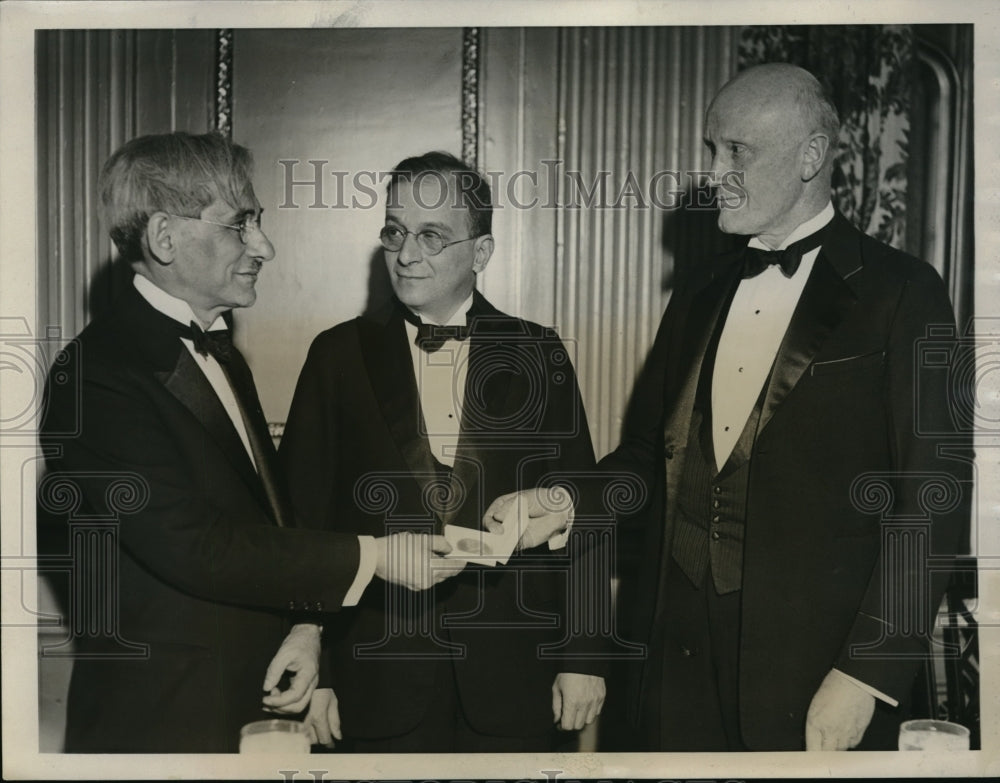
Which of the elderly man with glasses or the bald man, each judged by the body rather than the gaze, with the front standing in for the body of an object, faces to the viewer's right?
the elderly man with glasses

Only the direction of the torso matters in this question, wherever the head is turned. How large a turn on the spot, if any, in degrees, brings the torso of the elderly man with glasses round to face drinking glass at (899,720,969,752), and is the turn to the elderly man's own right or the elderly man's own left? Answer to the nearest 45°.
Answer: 0° — they already face it

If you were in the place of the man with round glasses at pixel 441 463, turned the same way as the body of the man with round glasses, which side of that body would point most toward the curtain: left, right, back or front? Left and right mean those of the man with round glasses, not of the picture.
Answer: left

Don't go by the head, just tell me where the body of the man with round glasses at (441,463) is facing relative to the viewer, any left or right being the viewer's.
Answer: facing the viewer

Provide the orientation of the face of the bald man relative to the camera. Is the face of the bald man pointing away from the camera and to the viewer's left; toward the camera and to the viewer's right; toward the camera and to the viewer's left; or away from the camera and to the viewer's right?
toward the camera and to the viewer's left

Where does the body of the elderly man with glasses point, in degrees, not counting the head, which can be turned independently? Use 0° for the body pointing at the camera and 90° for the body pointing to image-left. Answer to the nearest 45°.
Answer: approximately 270°

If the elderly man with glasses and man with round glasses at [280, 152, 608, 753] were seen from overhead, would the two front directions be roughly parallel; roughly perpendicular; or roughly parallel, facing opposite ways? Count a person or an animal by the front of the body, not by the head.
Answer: roughly perpendicular

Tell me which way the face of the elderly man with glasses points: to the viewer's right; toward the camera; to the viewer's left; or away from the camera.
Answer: to the viewer's right

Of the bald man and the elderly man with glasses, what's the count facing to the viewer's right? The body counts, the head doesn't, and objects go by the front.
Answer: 1

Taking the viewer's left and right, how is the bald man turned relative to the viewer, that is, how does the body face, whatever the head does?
facing the viewer and to the left of the viewer

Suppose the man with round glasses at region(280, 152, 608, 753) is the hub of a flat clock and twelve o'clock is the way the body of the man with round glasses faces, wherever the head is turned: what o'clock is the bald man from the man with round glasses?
The bald man is roughly at 9 o'clock from the man with round glasses.
